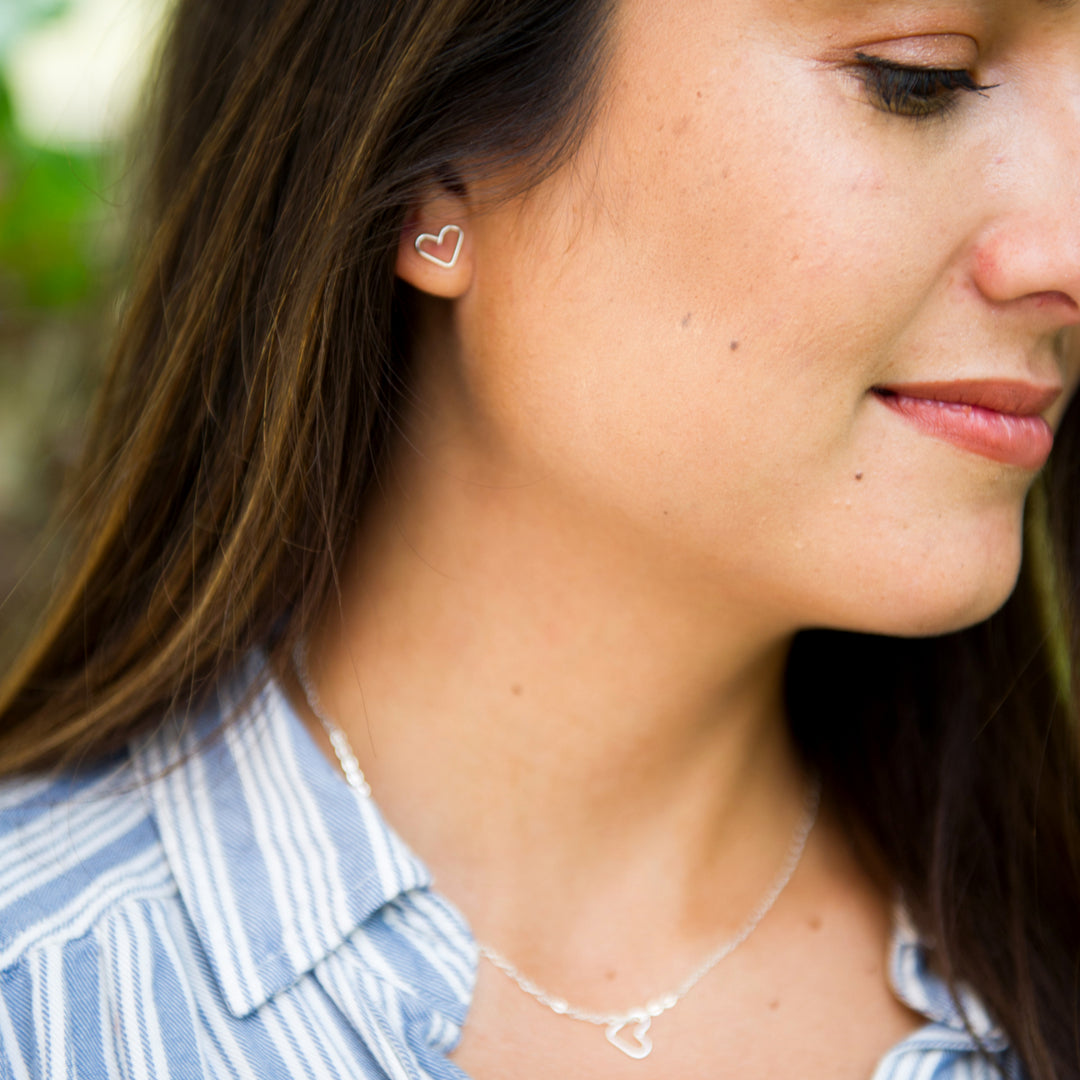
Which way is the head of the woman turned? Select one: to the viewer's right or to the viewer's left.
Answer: to the viewer's right

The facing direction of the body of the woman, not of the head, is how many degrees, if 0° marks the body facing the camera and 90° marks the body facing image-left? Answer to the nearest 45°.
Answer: approximately 315°
